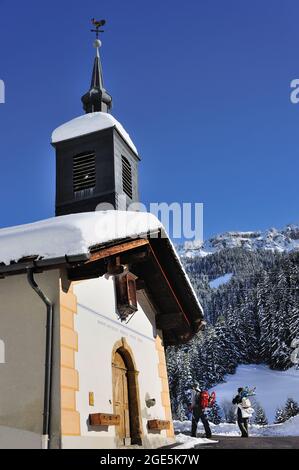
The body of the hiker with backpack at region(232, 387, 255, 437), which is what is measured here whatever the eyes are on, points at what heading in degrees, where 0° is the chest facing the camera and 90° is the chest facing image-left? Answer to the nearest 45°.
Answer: approximately 135°

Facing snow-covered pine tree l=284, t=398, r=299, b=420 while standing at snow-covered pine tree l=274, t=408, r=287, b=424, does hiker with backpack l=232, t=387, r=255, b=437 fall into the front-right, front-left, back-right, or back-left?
back-right

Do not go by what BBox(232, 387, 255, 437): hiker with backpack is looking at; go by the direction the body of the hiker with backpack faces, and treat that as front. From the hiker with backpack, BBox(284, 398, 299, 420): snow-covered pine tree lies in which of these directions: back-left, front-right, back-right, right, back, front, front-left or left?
front-right
